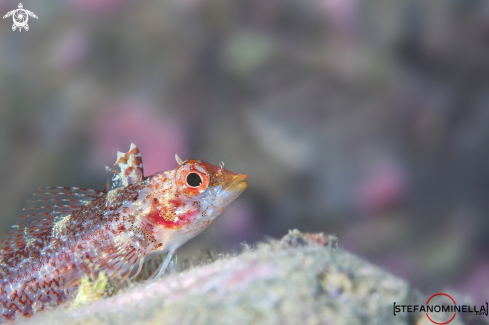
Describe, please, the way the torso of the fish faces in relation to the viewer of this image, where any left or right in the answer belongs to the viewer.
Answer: facing to the right of the viewer

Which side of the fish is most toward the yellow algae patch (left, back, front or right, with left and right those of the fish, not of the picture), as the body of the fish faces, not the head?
right
